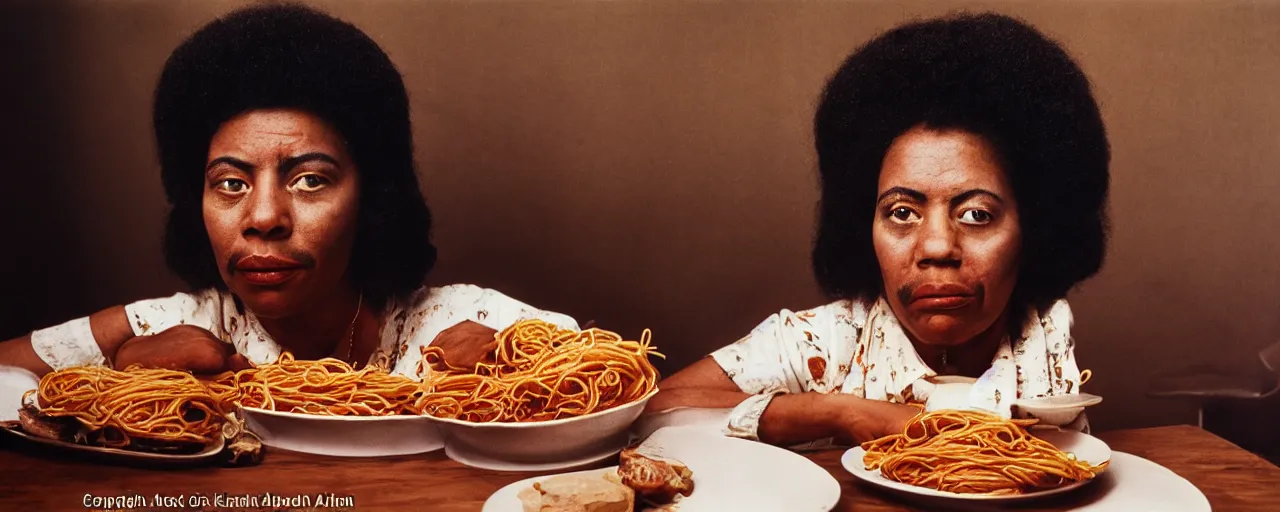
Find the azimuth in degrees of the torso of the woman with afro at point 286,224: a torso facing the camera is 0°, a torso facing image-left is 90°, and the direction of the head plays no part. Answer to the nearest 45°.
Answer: approximately 0°

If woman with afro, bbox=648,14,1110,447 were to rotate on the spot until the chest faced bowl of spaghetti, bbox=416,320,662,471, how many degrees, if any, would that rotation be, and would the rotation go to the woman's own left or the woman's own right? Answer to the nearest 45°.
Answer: approximately 45° to the woman's own right

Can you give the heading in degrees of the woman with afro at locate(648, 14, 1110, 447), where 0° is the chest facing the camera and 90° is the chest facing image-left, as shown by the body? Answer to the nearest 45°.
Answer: approximately 0°

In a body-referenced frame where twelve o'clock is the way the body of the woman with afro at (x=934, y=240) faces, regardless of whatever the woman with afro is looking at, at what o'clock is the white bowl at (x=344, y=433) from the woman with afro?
The white bowl is roughly at 2 o'clock from the woman with afro.

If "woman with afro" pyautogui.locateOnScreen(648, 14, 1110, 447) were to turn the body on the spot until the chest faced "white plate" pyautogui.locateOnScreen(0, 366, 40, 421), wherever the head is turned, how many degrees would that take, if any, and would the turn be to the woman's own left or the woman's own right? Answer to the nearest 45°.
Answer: approximately 90° to the woman's own right

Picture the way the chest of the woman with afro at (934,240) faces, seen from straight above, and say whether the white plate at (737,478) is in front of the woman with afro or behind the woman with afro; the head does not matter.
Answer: in front

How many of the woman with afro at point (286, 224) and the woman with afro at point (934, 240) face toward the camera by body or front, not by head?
2

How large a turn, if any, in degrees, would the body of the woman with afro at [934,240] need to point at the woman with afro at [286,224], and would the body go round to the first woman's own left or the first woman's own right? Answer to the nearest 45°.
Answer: approximately 90° to the first woman's own right

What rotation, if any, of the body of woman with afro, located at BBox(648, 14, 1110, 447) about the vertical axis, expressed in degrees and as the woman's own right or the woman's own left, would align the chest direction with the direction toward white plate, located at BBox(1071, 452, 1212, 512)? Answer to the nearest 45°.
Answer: approximately 45° to the woman's own left

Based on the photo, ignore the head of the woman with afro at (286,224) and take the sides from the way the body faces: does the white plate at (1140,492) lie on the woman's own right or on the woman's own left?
on the woman's own left
